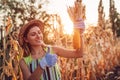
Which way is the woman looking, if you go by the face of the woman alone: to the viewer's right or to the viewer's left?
to the viewer's right

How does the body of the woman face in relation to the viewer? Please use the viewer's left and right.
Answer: facing the viewer and to the right of the viewer
